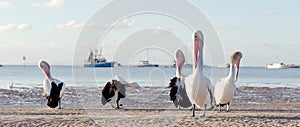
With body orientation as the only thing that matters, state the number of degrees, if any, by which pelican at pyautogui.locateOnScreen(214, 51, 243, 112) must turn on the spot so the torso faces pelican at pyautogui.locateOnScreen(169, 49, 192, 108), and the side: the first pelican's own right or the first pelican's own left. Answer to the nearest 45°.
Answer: approximately 135° to the first pelican's own right

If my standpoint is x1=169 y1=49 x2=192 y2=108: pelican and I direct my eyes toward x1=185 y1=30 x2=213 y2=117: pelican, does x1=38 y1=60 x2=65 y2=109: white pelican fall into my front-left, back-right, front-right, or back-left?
back-right

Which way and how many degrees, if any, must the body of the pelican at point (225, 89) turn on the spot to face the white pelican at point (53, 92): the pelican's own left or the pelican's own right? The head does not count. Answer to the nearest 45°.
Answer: approximately 135° to the pelican's own right

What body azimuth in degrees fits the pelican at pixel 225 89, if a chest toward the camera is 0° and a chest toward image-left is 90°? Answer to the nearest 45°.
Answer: approximately 315°

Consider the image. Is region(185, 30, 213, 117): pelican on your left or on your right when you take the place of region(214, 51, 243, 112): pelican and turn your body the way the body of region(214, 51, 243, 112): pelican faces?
on your right
